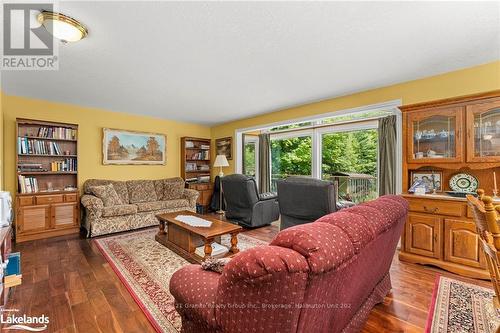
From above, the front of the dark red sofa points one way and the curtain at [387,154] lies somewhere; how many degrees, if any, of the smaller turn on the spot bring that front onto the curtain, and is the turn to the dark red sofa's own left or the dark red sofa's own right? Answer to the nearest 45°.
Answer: approximately 90° to the dark red sofa's own right

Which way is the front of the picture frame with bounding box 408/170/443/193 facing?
toward the camera

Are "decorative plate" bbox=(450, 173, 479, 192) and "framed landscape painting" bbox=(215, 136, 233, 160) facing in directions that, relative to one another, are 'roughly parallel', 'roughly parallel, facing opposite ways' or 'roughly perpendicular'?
roughly parallel

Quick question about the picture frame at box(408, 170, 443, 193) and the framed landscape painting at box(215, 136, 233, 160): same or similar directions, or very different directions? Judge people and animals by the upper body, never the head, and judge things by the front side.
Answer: same or similar directions

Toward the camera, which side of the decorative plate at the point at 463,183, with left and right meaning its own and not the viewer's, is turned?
front

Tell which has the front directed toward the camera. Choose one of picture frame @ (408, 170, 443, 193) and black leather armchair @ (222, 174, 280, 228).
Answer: the picture frame

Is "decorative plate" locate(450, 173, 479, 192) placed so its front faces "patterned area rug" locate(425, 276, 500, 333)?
yes

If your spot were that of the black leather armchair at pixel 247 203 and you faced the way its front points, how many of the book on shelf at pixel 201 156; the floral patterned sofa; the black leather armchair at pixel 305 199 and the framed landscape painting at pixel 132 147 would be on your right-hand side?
1

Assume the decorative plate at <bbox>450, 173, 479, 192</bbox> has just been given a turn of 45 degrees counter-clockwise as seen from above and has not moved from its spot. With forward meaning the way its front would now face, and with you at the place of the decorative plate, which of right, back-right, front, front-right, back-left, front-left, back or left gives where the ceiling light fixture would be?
right

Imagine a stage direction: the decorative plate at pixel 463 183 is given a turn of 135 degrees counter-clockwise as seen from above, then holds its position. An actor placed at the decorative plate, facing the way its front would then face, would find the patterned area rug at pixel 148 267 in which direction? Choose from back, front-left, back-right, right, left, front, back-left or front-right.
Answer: back

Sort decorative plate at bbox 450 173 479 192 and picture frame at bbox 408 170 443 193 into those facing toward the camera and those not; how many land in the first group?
2

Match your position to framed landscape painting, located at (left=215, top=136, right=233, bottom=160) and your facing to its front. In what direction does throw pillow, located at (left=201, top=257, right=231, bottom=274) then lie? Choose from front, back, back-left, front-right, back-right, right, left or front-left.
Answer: front-left

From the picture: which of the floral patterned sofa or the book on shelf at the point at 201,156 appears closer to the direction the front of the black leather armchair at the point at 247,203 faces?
the book on shelf

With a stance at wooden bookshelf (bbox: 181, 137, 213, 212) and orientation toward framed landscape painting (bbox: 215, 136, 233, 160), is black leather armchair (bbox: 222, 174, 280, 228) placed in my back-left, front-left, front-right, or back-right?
front-right

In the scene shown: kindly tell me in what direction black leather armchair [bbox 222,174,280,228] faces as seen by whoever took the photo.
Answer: facing away from the viewer and to the right of the viewer

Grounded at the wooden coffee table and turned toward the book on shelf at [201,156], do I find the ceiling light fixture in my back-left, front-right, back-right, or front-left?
back-left

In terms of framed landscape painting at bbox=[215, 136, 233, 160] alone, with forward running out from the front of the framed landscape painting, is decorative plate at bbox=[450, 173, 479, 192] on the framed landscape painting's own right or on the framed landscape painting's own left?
on the framed landscape painting's own left
